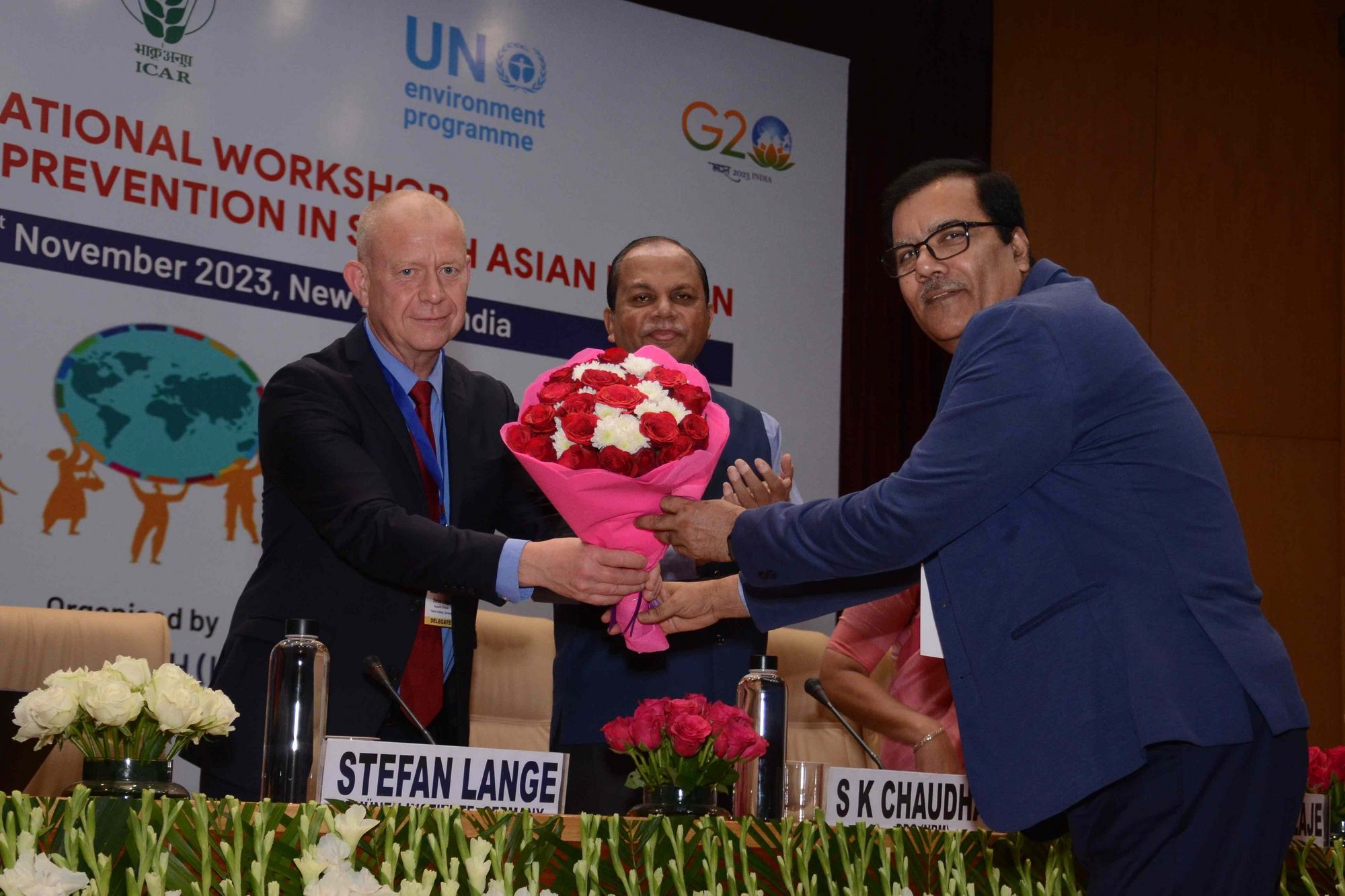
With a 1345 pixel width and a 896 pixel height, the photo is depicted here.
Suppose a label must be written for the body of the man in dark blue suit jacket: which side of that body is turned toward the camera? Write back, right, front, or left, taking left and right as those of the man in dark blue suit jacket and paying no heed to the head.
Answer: left

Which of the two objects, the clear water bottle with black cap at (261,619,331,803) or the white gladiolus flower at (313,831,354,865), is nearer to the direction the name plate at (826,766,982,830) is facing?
the white gladiolus flower

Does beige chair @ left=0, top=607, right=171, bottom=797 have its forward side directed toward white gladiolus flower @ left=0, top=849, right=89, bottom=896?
yes

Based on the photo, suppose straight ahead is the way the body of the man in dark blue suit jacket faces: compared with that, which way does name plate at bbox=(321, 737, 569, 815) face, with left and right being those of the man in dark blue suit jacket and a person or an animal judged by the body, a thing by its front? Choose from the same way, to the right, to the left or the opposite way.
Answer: to the left

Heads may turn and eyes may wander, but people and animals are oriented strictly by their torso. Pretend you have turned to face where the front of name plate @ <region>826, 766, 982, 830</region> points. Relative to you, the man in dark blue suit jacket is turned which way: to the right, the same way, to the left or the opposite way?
to the right

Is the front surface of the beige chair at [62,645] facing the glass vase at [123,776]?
yes
